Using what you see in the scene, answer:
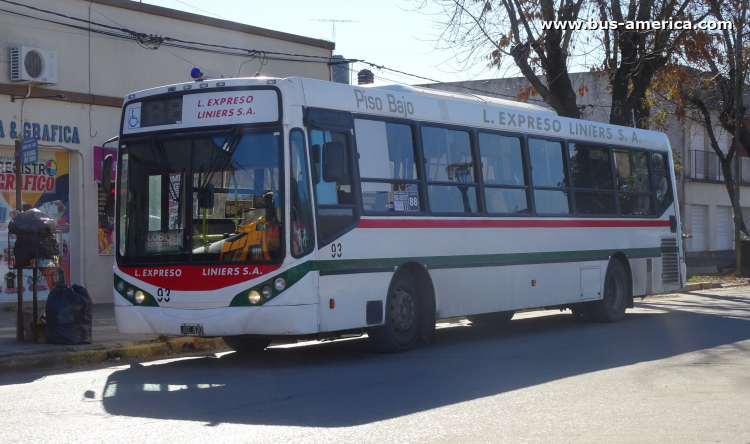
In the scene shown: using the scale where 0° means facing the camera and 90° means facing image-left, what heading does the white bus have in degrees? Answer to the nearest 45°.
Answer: approximately 45°

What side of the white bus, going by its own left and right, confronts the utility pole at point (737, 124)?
back

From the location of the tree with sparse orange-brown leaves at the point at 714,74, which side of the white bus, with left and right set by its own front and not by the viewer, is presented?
back

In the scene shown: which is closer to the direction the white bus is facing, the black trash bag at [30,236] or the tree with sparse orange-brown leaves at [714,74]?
the black trash bag

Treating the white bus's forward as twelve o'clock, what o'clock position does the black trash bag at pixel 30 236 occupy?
The black trash bag is roughly at 2 o'clock from the white bus.

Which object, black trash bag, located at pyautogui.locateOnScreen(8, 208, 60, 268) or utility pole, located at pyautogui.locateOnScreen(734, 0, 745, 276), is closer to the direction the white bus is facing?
the black trash bag
